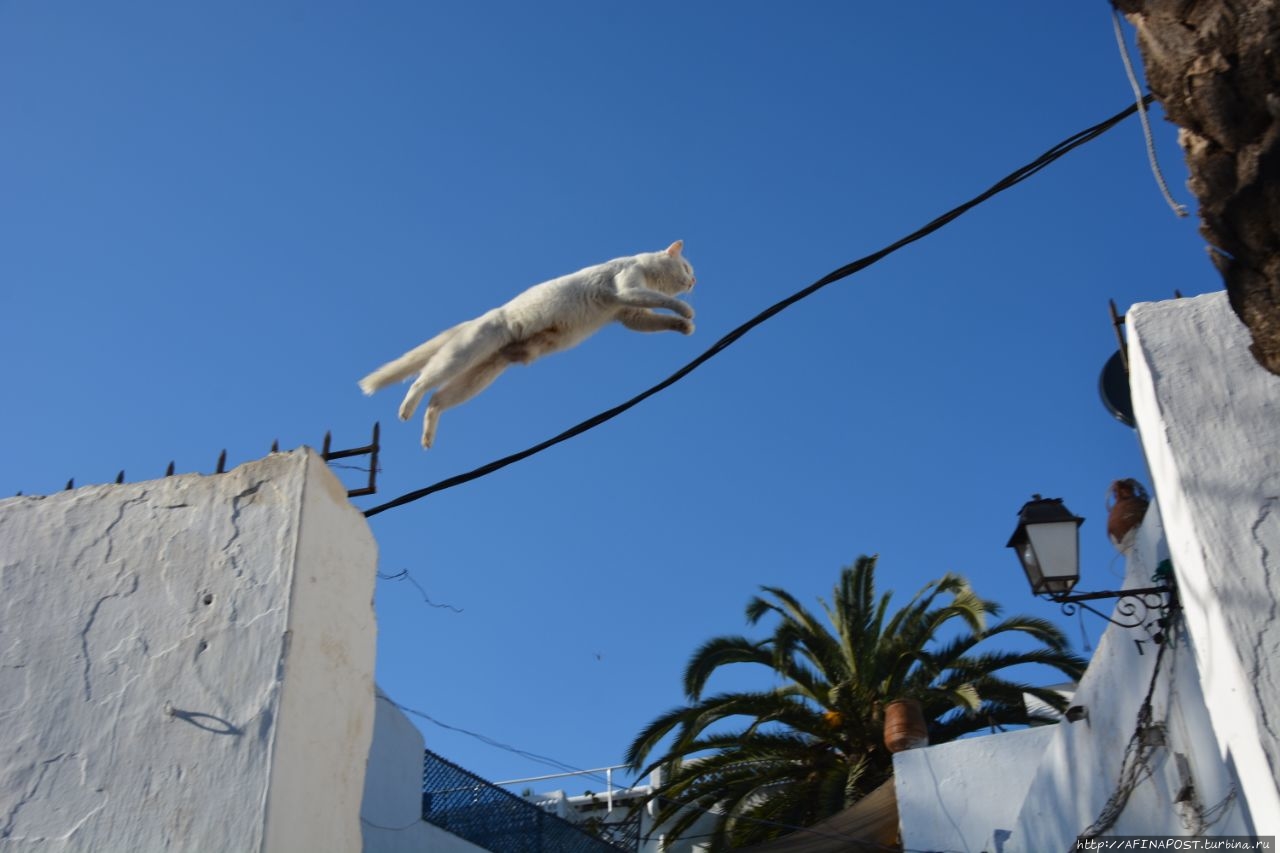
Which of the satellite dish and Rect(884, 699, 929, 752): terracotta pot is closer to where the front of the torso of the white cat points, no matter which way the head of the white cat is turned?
the satellite dish

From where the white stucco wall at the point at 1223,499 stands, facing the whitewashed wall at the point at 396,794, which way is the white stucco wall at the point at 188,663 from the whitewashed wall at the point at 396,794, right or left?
left

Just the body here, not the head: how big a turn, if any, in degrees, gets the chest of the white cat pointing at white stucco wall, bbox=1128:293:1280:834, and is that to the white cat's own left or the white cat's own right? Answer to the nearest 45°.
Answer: approximately 45° to the white cat's own right

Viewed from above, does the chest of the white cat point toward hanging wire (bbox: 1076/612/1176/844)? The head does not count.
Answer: yes

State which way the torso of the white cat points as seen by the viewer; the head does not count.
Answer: to the viewer's right

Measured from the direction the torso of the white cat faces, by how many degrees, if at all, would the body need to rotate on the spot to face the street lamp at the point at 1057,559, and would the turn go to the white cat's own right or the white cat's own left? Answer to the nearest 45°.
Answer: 0° — it already faces it

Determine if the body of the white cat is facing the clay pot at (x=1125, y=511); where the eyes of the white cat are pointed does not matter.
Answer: yes

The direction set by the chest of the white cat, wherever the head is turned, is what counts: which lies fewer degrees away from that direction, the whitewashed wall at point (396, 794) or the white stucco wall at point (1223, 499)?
the white stucco wall
